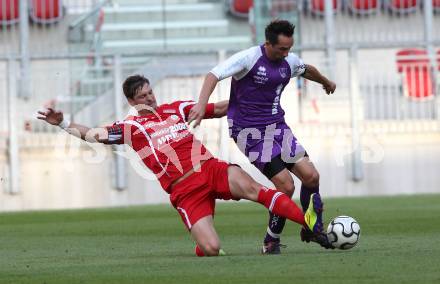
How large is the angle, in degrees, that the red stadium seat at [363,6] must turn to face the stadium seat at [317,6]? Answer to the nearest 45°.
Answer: approximately 45° to its right

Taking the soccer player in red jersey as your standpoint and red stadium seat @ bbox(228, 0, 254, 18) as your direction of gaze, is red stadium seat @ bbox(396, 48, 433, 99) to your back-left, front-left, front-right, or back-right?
front-right

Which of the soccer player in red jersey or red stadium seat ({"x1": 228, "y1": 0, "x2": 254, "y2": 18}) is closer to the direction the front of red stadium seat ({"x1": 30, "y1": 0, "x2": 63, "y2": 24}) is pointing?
the soccer player in red jersey

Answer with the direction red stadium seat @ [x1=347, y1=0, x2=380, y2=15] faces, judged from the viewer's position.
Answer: facing the viewer

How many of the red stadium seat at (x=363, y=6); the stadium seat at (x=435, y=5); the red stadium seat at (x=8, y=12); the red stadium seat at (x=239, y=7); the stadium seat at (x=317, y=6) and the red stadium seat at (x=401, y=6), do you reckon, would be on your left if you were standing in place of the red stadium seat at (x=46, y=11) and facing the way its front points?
5

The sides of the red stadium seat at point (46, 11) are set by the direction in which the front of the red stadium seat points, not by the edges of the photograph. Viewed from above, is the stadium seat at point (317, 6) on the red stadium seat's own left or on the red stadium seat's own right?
on the red stadium seat's own left

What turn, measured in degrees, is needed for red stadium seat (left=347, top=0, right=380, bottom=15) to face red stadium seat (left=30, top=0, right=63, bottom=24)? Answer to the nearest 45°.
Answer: approximately 90° to its right

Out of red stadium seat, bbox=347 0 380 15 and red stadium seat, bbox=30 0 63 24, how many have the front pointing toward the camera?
2

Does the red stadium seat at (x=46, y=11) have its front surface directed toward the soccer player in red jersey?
yes

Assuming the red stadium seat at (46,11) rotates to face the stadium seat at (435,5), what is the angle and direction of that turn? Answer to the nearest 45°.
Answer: approximately 90° to its left

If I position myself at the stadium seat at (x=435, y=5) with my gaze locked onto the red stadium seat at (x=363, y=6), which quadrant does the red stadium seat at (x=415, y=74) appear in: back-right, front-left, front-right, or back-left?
front-left

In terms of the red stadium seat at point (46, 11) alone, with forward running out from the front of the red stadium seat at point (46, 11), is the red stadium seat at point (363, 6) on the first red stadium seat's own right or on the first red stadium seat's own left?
on the first red stadium seat's own left

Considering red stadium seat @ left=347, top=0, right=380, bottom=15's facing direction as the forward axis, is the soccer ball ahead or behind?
ahead

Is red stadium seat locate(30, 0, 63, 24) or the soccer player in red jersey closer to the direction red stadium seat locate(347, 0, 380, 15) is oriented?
the soccer player in red jersey
